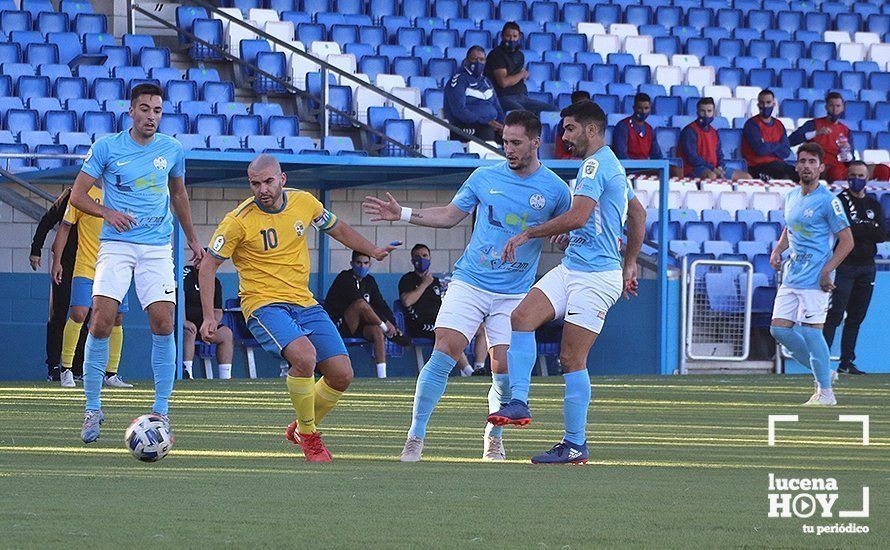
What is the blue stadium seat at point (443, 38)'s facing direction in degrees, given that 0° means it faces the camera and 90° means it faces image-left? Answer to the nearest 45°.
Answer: approximately 0°

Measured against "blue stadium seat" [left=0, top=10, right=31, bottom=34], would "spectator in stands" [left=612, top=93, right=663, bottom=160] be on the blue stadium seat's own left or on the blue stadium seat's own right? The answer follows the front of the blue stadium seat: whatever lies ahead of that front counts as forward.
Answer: on the blue stadium seat's own left

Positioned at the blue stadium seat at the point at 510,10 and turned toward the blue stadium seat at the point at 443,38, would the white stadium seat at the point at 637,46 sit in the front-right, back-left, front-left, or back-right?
back-left

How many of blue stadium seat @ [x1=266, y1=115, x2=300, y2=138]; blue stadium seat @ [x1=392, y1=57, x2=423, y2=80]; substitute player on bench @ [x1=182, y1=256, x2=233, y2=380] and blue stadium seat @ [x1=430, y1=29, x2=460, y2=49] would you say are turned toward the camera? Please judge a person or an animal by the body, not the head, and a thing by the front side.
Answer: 4

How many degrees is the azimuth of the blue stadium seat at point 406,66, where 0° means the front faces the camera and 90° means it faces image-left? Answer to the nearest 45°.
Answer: approximately 0°

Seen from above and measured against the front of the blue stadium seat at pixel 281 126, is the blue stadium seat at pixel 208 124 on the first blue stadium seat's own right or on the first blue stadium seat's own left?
on the first blue stadium seat's own right

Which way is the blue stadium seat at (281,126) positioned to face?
toward the camera

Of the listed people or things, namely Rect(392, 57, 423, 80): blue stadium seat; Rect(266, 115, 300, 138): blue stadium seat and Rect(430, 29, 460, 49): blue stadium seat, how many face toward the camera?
3

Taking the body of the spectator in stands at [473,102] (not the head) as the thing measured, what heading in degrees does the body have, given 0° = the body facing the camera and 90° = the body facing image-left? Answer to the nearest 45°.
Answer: approximately 315°

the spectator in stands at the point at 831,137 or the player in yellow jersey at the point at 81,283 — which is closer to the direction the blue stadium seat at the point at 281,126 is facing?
the player in yellow jersey

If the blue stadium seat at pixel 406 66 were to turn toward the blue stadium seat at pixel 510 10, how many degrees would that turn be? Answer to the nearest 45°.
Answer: approximately 135° to its left

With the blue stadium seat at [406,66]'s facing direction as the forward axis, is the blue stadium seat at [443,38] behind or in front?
behind
